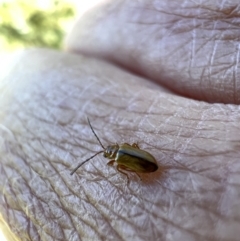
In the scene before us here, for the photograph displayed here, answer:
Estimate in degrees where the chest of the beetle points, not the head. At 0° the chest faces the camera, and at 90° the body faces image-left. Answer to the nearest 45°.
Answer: approximately 90°
